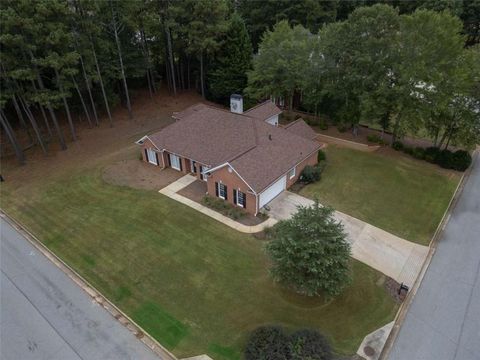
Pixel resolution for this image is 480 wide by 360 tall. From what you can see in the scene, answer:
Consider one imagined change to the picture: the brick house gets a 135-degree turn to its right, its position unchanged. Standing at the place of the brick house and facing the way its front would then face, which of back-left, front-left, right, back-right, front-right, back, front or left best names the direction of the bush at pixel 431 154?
right

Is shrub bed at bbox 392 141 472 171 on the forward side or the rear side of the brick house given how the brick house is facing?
on the rear side

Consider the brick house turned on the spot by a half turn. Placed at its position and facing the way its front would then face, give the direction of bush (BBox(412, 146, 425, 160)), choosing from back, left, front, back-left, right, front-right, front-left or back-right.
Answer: front-right

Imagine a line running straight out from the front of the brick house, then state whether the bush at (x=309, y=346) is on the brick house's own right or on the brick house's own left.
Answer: on the brick house's own left

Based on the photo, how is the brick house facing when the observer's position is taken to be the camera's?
facing the viewer and to the left of the viewer

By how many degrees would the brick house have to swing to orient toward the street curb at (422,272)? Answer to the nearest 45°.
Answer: approximately 90° to its left

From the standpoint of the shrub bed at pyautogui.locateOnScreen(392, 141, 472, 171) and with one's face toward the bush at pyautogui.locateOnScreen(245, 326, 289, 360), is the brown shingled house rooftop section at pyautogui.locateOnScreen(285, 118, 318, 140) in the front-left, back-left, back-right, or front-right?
front-right

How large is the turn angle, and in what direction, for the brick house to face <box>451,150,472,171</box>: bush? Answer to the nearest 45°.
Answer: approximately 135° to its left

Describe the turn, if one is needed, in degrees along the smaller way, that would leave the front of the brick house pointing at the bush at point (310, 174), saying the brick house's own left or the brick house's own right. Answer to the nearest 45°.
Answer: approximately 135° to the brick house's own left

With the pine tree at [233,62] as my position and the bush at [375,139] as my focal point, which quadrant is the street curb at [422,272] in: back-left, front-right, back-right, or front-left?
front-right

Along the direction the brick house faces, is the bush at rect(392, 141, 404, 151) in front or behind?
behind

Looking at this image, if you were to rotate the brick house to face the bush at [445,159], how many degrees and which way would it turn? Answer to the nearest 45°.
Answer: approximately 135° to its left

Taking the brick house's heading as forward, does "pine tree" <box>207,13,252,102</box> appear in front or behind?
behind

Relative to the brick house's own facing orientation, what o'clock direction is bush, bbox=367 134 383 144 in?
The bush is roughly at 7 o'clock from the brick house.
